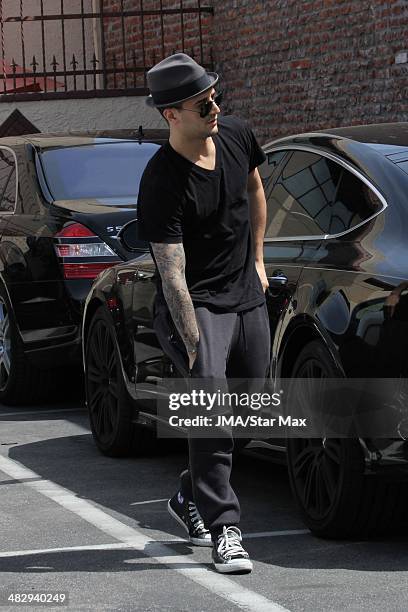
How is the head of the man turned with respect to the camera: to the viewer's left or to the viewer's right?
to the viewer's right

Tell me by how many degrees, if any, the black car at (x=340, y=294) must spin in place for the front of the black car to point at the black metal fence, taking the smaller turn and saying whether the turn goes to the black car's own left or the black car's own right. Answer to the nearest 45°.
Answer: approximately 45° to the black car's own right

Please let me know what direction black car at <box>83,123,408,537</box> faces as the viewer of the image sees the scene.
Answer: facing away from the viewer and to the left of the viewer

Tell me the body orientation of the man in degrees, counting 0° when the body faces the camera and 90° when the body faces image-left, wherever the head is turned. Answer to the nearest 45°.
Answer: approximately 315°

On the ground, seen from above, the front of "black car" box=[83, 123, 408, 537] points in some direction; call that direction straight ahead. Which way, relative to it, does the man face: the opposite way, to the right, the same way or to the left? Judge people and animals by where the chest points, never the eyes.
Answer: the opposite way

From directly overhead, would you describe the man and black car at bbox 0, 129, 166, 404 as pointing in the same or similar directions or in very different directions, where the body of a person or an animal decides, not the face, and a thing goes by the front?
very different directions

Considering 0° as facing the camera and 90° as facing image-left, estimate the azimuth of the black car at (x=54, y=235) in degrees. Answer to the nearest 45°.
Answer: approximately 135°
